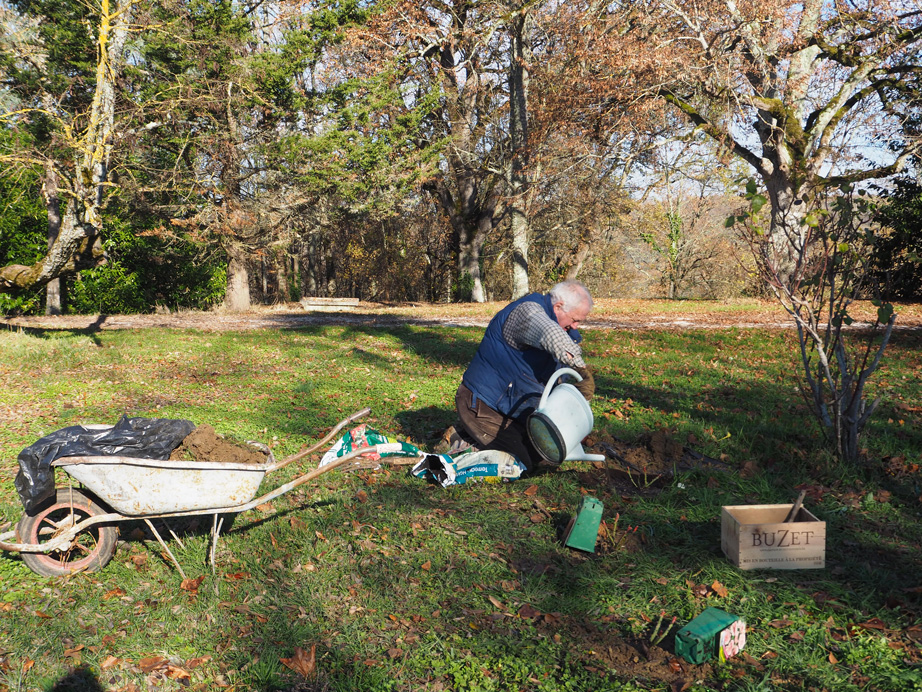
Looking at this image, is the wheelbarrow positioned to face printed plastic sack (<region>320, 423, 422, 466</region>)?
no

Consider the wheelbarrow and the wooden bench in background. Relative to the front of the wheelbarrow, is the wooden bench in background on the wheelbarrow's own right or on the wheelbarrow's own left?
on the wheelbarrow's own right

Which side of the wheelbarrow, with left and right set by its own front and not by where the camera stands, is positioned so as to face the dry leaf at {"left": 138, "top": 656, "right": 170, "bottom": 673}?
left

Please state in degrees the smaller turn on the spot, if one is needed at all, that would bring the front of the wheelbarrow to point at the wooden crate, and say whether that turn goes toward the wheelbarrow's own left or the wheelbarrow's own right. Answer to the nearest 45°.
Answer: approximately 180°

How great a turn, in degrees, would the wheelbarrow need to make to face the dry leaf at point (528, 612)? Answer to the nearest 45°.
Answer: approximately 135° to its left

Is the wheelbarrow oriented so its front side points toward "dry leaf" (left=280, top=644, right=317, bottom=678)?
no

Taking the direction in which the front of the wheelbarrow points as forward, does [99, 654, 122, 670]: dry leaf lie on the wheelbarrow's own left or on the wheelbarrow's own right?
on the wheelbarrow's own left

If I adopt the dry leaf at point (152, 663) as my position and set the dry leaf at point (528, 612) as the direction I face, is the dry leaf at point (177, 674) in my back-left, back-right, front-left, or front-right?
front-right

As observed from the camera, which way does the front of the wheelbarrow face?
facing to the left of the viewer

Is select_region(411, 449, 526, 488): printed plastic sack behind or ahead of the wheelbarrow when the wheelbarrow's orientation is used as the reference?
behind

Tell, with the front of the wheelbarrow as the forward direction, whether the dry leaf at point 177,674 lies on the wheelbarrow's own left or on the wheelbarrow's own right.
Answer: on the wheelbarrow's own left

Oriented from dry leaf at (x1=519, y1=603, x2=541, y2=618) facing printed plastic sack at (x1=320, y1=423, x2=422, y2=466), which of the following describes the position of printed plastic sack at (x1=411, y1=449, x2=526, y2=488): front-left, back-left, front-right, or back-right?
front-right

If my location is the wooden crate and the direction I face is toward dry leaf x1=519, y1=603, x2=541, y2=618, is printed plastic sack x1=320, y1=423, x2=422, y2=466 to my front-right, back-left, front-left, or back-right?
front-right
